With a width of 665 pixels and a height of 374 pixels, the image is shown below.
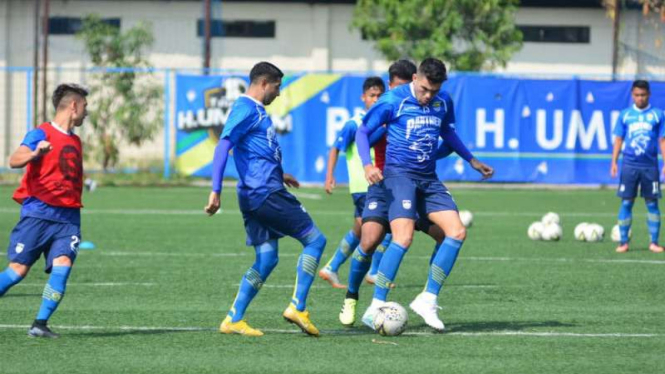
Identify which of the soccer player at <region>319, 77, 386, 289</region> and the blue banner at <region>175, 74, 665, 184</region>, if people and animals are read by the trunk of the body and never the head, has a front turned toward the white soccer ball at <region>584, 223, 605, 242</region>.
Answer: the blue banner

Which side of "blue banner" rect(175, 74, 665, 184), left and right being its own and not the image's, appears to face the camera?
front

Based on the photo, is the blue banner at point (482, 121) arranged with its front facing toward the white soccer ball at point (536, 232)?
yes

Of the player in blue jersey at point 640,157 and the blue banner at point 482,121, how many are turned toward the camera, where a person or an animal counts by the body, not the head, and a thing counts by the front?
2

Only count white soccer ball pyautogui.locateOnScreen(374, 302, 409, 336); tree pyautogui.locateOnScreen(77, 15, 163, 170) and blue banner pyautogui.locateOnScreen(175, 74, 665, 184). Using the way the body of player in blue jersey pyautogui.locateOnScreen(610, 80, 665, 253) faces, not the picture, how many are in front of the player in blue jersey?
1

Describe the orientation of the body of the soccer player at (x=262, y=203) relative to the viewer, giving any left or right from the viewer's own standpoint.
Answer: facing to the right of the viewer

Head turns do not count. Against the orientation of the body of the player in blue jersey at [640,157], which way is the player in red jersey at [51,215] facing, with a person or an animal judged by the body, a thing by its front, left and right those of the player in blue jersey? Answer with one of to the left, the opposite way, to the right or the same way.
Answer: to the left

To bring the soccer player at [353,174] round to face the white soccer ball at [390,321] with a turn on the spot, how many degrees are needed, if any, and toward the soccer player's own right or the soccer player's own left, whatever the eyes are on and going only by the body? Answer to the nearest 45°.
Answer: approximately 45° to the soccer player's own right

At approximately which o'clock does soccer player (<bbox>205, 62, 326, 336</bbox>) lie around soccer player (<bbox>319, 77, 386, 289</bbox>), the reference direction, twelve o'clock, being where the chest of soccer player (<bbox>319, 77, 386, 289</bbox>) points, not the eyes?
soccer player (<bbox>205, 62, 326, 336</bbox>) is roughly at 2 o'clock from soccer player (<bbox>319, 77, 386, 289</bbox>).

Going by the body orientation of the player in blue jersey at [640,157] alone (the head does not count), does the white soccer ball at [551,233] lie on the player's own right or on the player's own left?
on the player's own right

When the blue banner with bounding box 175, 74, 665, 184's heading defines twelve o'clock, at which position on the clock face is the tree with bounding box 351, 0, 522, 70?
The tree is roughly at 6 o'clock from the blue banner.

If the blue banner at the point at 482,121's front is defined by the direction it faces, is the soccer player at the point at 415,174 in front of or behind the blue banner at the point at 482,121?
in front

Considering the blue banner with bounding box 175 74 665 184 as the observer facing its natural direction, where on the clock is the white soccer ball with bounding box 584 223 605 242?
The white soccer ball is roughly at 12 o'clock from the blue banner.

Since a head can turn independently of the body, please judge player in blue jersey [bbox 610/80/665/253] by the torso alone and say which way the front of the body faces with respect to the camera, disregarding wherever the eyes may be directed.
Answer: toward the camera

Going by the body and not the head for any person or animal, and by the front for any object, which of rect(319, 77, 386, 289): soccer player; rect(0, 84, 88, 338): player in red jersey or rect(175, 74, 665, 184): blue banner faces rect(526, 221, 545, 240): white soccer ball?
the blue banner

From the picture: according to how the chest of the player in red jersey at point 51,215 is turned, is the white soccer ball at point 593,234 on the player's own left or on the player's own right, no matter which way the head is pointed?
on the player's own left
